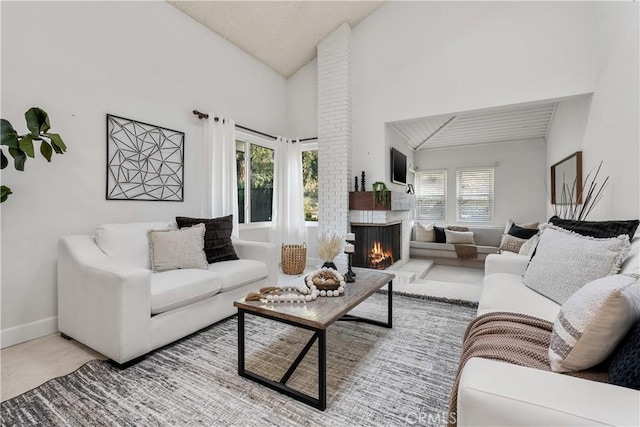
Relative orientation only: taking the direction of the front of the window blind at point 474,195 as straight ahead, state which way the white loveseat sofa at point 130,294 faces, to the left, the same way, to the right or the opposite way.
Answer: to the left

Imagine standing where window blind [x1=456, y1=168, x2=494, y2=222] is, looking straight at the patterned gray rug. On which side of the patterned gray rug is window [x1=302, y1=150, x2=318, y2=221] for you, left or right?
right

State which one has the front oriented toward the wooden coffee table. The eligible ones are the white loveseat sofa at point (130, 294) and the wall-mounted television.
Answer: the white loveseat sofa

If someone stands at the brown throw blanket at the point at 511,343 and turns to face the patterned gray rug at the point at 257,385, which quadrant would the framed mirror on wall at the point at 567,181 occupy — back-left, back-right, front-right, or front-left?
back-right
